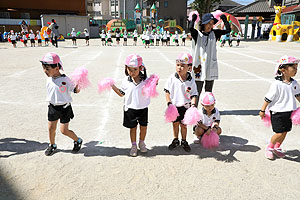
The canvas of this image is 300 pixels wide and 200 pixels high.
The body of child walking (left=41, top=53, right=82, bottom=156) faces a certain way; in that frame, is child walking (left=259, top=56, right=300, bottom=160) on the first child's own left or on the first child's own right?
on the first child's own left

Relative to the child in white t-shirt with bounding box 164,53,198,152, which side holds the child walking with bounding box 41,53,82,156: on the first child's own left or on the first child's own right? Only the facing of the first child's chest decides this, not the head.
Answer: on the first child's own right

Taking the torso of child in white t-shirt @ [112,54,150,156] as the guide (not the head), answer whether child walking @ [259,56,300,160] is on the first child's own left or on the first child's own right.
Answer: on the first child's own left

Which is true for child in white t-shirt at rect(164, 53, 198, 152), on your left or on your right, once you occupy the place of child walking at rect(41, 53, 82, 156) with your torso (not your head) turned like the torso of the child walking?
on your left

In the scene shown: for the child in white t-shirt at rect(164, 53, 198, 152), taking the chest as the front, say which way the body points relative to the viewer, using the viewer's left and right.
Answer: facing the viewer

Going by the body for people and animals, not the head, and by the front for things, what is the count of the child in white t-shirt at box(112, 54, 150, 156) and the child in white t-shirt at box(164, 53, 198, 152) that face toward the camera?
2

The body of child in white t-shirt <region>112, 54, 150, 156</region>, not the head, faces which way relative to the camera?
toward the camera
